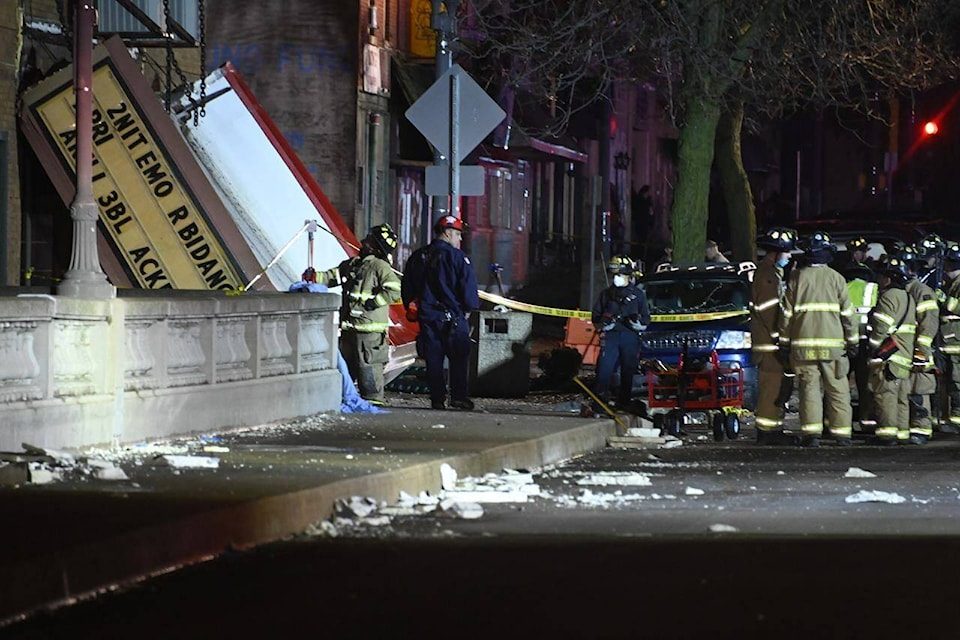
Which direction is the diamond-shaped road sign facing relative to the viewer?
away from the camera

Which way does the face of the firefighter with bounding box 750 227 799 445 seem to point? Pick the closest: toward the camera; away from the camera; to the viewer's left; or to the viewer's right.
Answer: to the viewer's right

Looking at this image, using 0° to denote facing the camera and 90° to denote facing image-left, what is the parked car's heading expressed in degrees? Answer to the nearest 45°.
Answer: approximately 0°

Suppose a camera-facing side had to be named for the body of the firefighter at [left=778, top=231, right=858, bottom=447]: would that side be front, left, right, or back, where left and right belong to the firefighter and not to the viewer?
back

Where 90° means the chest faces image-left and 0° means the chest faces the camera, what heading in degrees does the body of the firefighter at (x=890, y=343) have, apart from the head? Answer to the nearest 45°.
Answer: approximately 135°

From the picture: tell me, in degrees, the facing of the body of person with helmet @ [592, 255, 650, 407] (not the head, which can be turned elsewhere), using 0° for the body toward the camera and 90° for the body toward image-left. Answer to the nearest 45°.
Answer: approximately 0°

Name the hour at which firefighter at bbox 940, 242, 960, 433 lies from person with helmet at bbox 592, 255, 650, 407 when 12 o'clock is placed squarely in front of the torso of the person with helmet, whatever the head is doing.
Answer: The firefighter is roughly at 9 o'clock from the person with helmet.
